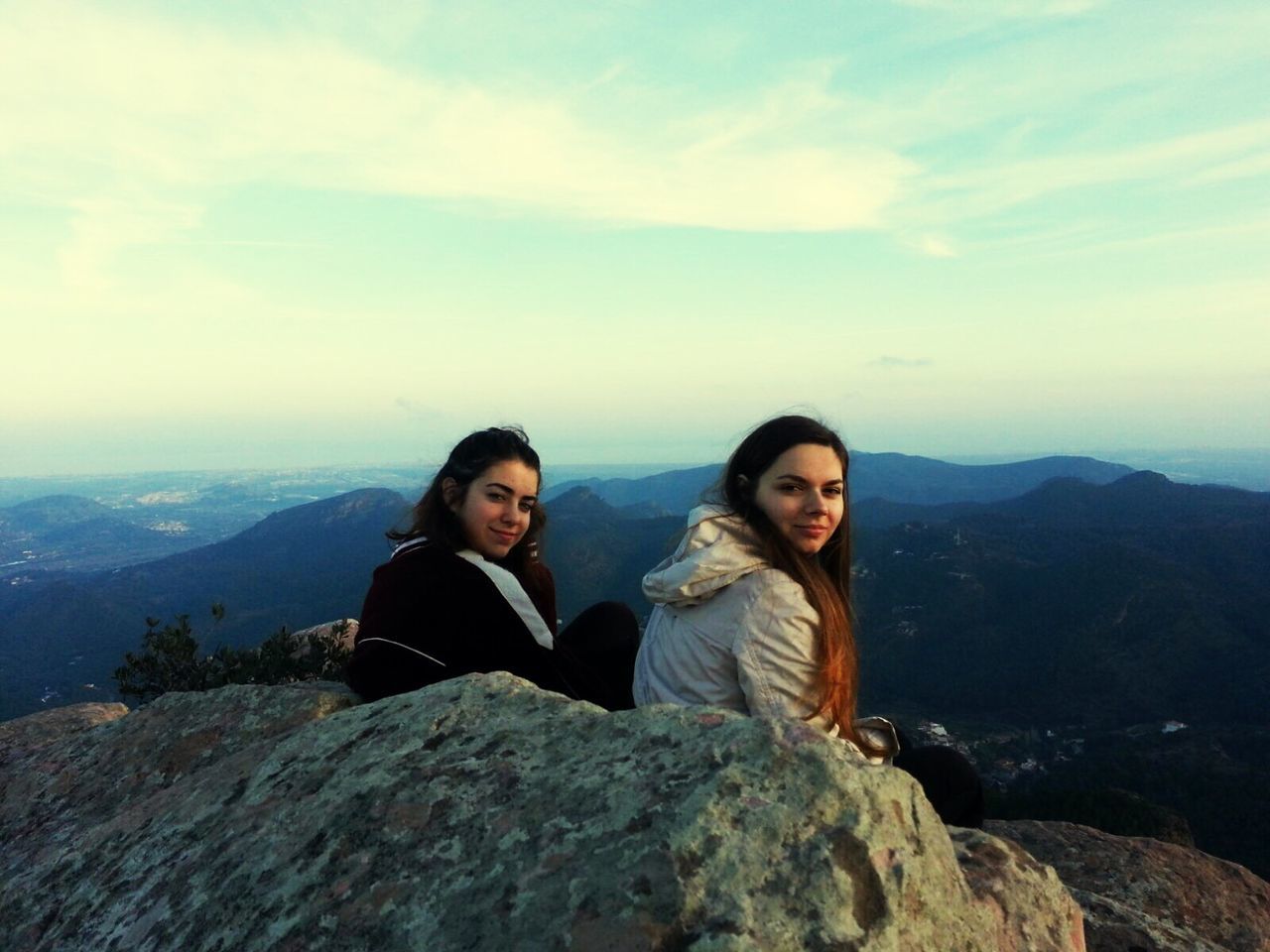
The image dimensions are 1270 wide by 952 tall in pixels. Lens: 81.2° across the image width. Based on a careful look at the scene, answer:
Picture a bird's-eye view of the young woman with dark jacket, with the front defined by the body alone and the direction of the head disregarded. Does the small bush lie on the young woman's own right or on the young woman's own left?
on the young woman's own left

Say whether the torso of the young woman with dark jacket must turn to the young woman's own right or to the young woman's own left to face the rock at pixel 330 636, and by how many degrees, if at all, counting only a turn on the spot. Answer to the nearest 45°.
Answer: approximately 90° to the young woman's own left

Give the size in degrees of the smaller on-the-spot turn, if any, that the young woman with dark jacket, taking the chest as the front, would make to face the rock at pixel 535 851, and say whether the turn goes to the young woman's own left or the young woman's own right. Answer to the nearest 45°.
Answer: approximately 90° to the young woman's own right

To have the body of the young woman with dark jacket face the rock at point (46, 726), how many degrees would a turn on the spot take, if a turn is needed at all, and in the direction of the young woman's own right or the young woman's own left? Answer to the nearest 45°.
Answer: approximately 135° to the young woman's own left

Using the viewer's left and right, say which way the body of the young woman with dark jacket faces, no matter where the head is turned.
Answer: facing to the right of the viewer

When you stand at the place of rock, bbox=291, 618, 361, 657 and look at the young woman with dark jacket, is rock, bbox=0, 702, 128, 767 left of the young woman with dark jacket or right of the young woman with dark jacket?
right

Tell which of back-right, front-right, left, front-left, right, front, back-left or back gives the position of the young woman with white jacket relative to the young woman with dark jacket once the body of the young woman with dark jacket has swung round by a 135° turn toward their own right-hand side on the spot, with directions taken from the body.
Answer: left

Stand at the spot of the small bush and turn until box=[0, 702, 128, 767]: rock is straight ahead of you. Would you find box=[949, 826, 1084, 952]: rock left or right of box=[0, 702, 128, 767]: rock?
left

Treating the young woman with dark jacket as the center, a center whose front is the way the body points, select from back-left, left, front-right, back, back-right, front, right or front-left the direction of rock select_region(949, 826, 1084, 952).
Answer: front-right
